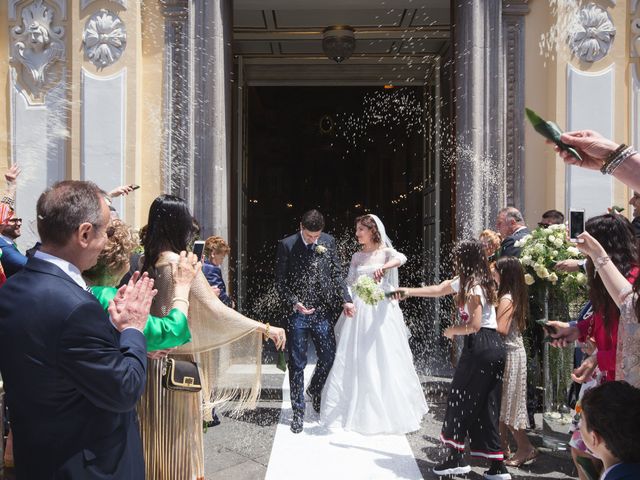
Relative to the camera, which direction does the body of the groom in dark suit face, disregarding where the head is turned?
toward the camera

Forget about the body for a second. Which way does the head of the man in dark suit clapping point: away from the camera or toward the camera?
away from the camera

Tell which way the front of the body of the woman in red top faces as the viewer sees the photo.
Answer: to the viewer's left

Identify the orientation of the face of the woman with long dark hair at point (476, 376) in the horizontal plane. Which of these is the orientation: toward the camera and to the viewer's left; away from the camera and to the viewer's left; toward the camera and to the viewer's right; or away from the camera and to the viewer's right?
away from the camera and to the viewer's left

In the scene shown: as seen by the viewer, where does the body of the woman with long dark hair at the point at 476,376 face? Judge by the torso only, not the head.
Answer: to the viewer's left

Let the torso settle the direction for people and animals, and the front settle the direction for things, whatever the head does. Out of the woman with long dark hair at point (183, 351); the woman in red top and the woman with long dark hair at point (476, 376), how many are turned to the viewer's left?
2

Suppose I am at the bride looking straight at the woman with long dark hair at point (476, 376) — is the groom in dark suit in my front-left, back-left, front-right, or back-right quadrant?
back-right

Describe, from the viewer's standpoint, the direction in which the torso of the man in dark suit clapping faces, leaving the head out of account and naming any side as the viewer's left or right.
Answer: facing away from the viewer and to the right of the viewer

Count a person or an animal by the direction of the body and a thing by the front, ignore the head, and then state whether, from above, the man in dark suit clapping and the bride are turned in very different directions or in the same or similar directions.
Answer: very different directions

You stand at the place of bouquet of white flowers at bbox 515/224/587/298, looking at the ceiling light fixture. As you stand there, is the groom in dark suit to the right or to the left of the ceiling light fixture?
left

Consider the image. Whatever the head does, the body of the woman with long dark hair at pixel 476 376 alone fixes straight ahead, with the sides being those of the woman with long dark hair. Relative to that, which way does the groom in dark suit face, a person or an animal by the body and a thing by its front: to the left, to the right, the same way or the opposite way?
to the left
